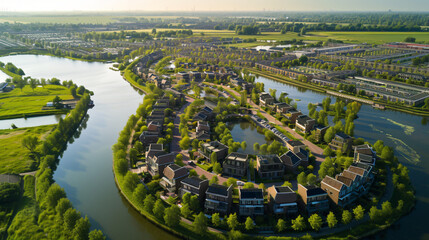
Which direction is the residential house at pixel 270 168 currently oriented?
toward the camera

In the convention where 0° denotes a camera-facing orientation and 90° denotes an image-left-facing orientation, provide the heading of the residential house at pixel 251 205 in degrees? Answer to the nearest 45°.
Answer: approximately 0°

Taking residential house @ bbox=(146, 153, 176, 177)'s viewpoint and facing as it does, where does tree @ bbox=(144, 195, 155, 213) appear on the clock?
The tree is roughly at 11 o'clock from the residential house.

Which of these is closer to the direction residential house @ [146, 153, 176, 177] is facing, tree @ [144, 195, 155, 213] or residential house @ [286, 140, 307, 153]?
the tree

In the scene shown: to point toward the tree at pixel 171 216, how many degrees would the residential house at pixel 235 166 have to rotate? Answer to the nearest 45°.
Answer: approximately 45° to its right

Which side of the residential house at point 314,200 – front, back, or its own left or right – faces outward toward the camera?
front

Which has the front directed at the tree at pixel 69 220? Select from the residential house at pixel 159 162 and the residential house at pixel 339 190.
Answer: the residential house at pixel 159 162

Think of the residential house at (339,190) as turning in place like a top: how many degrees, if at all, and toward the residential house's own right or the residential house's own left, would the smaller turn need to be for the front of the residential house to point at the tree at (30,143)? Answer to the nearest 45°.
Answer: approximately 135° to the residential house's own right

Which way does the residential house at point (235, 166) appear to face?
toward the camera

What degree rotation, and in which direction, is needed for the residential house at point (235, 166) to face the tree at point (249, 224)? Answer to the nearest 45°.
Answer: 0° — it already faces it

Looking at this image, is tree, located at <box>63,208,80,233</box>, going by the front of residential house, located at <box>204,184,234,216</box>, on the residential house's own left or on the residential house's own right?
on the residential house's own right
